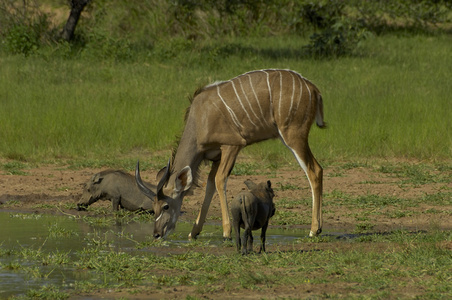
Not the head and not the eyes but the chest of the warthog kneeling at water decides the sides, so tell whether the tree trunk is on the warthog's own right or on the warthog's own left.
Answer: on the warthog's own right

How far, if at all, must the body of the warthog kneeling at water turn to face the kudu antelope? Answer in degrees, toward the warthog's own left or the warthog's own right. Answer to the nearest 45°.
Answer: approximately 135° to the warthog's own left

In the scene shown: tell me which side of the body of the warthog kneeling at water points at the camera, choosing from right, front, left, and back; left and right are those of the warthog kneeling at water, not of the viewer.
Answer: left

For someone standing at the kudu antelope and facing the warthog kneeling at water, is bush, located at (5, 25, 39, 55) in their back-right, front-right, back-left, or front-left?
front-right

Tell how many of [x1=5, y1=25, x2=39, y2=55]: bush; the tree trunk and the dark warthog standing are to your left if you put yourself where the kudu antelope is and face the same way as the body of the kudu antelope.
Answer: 1

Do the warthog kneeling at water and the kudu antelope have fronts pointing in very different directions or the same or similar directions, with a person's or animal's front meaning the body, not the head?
same or similar directions

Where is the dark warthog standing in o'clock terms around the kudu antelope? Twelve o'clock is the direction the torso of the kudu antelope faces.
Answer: The dark warthog standing is roughly at 9 o'clock from the kudu antelope.

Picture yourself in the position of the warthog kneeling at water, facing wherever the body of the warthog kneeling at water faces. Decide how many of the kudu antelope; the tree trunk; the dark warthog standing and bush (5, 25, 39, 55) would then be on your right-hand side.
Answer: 2

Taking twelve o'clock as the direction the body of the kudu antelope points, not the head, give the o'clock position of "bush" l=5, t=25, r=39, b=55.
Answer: The bush is roughly at 2 o'clock from the kudu antelope.

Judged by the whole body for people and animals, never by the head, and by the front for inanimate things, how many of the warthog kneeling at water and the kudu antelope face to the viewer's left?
2

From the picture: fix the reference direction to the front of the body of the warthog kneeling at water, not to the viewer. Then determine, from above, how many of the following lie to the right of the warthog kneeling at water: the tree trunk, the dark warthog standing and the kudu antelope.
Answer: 1

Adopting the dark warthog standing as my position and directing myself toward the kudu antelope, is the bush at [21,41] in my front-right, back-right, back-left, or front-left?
front-left

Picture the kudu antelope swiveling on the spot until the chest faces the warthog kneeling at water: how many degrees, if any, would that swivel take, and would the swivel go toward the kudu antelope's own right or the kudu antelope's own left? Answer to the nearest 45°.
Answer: approximately 45° to the kudu antelope's own right

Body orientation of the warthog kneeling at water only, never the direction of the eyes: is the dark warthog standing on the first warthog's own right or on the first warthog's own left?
on the first warthog's own left

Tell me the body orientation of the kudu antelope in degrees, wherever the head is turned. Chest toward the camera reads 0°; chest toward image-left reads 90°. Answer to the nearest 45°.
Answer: approximately 90°
